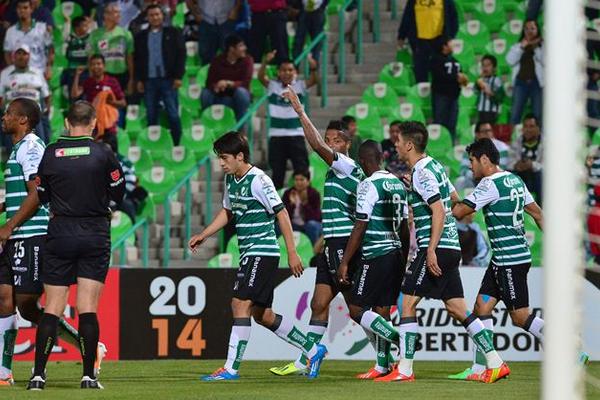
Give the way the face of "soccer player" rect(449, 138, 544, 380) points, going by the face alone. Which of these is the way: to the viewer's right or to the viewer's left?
to the viewer's left

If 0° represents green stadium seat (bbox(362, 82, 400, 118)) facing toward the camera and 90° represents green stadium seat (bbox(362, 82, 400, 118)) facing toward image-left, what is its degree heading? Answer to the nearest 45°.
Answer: approximately 0°

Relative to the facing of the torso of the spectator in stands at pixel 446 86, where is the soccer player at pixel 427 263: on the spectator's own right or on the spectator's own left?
on the spectator's own right

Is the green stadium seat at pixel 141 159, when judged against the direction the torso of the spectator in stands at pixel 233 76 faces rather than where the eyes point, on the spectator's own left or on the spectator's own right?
on the spectator's own right

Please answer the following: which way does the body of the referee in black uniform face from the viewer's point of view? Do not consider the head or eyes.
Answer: away from the camera
